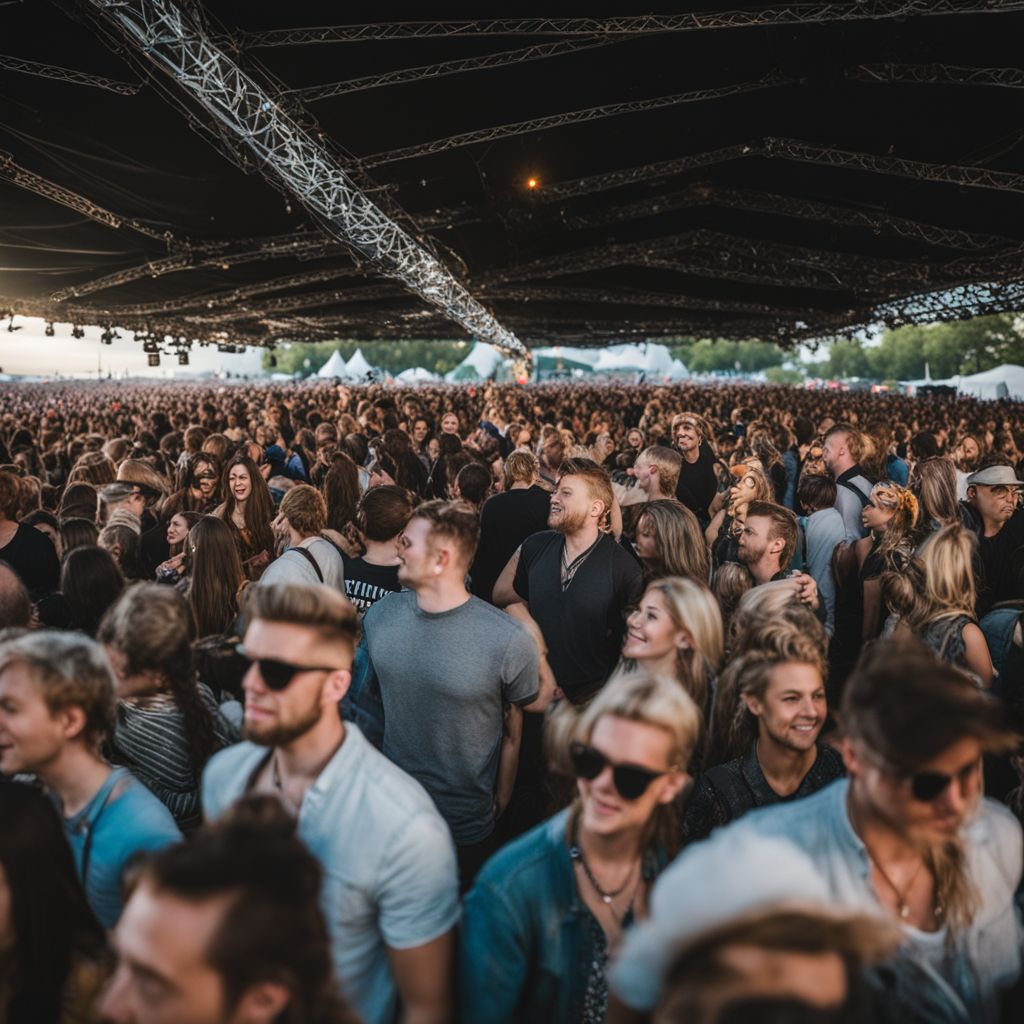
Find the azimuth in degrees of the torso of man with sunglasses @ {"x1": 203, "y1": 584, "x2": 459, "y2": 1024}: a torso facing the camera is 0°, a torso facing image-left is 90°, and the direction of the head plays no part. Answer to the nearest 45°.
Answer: approximately 45°

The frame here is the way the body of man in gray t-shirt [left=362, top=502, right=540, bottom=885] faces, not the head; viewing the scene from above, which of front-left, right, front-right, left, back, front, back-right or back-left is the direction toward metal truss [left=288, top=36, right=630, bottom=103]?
back-right

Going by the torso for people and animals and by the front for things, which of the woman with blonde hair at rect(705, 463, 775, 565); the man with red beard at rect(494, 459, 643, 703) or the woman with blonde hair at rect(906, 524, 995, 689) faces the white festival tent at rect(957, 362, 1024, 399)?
the woman with blonde hair at rect(906, 524, 995, 689)

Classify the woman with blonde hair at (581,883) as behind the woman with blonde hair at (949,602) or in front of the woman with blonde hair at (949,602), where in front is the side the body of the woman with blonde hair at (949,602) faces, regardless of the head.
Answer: behind

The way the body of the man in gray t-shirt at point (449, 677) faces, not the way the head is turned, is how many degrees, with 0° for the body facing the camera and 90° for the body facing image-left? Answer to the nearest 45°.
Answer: approximately 45°

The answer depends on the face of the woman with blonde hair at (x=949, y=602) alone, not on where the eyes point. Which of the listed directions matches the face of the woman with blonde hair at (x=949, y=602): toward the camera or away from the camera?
away from the camera

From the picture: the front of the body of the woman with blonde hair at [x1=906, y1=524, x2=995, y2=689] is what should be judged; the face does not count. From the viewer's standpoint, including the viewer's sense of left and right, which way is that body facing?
facing away from the viewer
